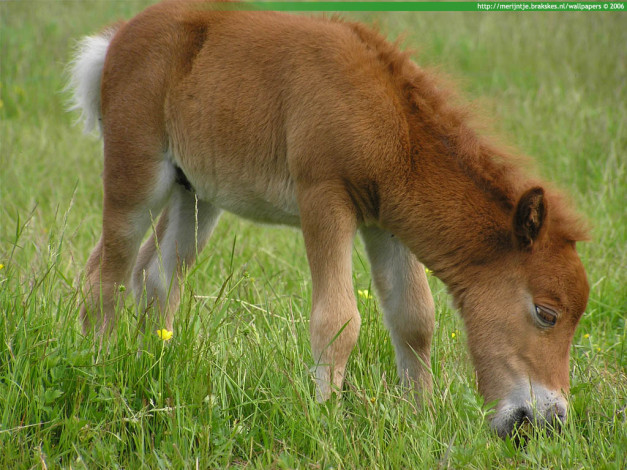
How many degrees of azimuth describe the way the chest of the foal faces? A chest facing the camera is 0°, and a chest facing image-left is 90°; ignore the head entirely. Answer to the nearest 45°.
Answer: approximately 315°
